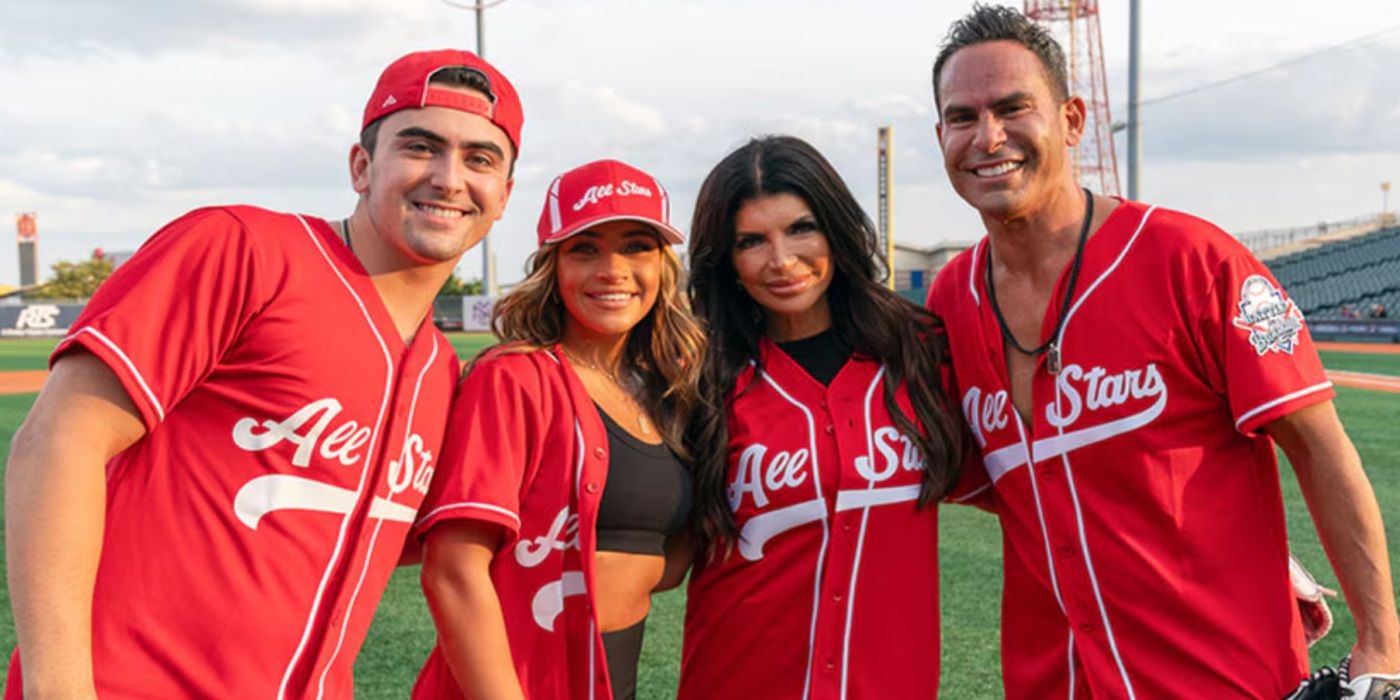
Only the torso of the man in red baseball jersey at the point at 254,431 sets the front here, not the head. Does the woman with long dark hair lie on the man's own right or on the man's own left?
on the man's own left

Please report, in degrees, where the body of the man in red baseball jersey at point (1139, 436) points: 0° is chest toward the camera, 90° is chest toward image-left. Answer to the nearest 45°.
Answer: approximately 45°

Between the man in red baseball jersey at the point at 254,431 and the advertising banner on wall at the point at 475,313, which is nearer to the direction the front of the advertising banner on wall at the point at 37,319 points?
the man in red baseball jersey

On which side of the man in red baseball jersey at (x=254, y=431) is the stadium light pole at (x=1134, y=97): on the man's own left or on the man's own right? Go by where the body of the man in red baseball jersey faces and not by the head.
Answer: on the man's own left

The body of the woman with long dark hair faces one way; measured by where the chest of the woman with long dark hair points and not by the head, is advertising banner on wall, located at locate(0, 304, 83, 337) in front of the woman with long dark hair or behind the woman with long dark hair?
behind

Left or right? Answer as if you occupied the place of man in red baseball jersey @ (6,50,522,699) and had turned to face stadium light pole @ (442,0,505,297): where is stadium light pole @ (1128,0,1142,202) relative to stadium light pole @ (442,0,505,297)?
right

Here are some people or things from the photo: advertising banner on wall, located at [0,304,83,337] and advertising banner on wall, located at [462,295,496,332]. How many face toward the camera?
2
